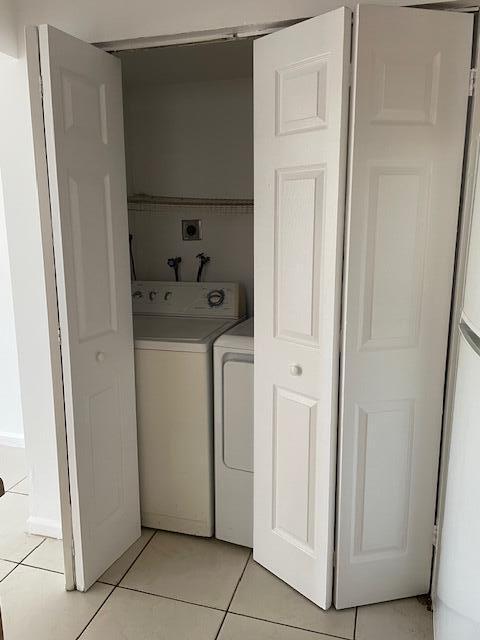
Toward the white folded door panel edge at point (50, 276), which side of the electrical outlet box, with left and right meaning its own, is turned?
front

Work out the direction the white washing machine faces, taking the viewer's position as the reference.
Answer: facing the viewer

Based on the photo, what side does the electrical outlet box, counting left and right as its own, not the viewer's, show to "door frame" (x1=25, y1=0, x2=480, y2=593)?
front

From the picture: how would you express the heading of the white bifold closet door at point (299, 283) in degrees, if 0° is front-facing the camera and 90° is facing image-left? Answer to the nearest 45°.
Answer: approximately 45°

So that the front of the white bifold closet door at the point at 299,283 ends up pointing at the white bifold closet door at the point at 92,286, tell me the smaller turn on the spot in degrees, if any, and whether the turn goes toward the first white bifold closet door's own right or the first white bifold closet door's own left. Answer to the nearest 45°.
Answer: approximately 45° to the first white bifold closet door's own right

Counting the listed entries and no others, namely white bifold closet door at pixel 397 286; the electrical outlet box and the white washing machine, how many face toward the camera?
3

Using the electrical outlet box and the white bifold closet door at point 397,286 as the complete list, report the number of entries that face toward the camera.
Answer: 2

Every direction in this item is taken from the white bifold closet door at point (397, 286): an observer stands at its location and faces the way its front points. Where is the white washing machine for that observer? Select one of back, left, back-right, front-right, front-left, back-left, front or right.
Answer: right
